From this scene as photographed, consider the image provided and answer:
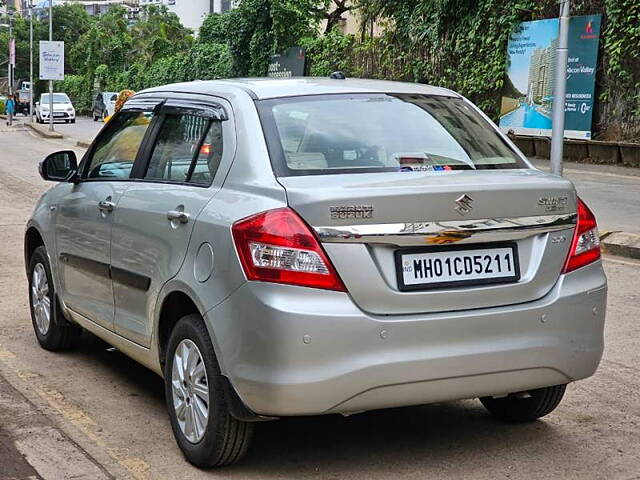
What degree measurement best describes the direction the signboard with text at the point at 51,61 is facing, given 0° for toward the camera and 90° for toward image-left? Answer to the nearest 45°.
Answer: approximately 0°

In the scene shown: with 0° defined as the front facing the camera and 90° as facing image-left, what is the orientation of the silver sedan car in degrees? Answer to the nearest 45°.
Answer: approximately 135°

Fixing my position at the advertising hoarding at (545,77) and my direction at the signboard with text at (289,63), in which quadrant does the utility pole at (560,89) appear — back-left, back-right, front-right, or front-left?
back-left

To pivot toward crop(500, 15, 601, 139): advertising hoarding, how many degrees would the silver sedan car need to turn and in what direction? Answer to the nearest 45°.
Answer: approximately 45° to its right

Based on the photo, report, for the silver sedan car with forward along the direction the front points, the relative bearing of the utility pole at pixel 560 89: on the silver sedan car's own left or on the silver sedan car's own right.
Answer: on the silver sedan car's own right

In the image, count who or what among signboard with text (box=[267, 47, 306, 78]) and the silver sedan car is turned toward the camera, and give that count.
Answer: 1

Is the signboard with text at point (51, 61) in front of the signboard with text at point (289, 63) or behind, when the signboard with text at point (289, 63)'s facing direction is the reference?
behind

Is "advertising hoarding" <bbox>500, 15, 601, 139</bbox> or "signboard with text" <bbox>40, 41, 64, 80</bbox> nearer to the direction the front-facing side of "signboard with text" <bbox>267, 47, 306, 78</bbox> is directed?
the advertising hoarding

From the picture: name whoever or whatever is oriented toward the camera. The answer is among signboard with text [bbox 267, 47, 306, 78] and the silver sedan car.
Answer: the signboard with text

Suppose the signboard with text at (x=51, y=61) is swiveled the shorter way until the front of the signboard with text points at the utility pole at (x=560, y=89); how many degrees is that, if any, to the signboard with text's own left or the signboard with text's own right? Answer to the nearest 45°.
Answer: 0° — it already faces it

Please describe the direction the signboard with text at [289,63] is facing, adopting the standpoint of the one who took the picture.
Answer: facing the viewer

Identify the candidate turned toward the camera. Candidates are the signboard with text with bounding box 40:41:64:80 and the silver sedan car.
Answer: the signboard with text

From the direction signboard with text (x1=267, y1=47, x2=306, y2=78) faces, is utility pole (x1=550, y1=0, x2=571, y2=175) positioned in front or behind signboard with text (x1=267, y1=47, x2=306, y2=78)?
in front

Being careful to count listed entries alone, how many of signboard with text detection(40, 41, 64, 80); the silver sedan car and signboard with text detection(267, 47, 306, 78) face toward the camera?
2
